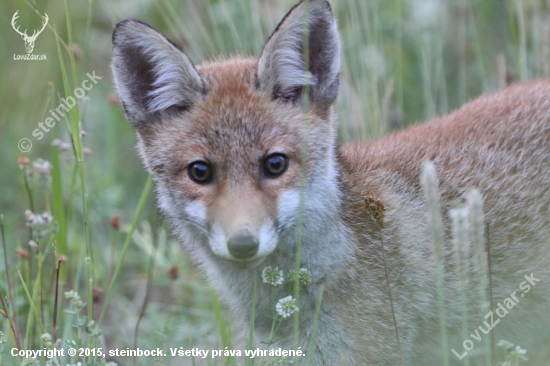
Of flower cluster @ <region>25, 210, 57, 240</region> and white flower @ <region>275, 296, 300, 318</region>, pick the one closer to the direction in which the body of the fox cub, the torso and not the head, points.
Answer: the flower cluster

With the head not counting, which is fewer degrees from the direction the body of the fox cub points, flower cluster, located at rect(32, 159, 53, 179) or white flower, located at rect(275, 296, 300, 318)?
the flower cluster

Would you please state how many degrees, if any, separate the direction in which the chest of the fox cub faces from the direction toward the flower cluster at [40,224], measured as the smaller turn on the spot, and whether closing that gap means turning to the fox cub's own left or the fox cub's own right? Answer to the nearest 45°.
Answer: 0° — it already faces it

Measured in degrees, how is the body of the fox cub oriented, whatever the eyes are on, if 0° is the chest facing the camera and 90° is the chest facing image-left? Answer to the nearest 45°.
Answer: approximately 90°
